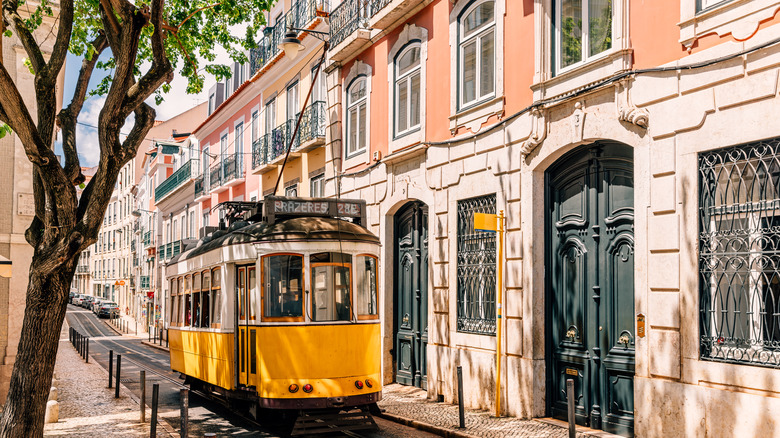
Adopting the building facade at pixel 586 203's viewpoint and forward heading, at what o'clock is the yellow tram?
The yellow tram is roughly at 1 o'clock from the building facade.

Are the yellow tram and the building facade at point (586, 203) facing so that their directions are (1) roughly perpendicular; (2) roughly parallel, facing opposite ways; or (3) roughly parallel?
roughly perpendicular
